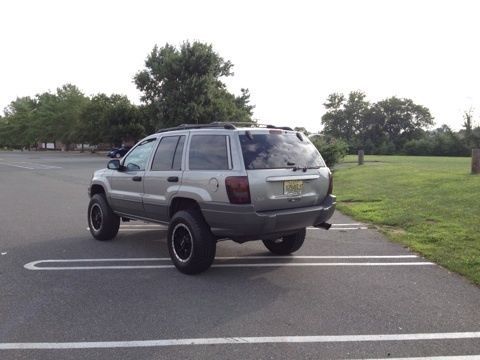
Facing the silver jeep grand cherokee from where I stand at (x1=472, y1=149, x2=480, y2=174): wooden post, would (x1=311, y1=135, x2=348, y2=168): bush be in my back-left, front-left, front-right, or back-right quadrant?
back-right

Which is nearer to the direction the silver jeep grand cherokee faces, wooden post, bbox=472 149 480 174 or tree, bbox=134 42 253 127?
the tree

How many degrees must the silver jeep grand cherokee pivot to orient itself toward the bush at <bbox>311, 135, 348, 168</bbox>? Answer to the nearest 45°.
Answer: approximately 45° to its right

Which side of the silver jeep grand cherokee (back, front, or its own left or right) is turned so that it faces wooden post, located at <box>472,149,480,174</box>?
right

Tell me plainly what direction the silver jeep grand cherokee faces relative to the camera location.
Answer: facing away from the viewer and to the left of the viewer

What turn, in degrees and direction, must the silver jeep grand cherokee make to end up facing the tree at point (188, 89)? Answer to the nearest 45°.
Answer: approximately 45° to its right
